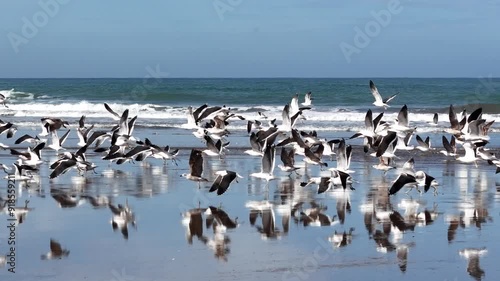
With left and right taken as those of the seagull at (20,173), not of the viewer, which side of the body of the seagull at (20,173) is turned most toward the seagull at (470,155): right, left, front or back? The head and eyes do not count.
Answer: back

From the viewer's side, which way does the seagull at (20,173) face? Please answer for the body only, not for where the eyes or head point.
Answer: to the viewer's left

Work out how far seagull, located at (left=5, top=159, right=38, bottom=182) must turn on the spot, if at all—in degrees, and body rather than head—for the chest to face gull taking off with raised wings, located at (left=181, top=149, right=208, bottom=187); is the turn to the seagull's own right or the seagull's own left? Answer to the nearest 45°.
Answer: approximately 135° to the seagull's own left

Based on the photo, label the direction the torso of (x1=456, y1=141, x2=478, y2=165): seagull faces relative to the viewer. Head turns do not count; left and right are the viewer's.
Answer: facing to the left of the viewer

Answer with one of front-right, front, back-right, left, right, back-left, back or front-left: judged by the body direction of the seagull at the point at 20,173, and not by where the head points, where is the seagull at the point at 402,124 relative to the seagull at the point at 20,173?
back

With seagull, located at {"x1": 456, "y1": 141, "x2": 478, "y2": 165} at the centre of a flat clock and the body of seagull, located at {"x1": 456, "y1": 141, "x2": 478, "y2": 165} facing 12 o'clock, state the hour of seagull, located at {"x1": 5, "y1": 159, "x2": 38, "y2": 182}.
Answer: seagull, located at {"x1": 5, "y1": 159, "x2": 38, "y2": 182} is roughly at 11 o'clock from seagull, located at {"x1": 456, "y1": 141, "x2": 478, "y2": 165}.
